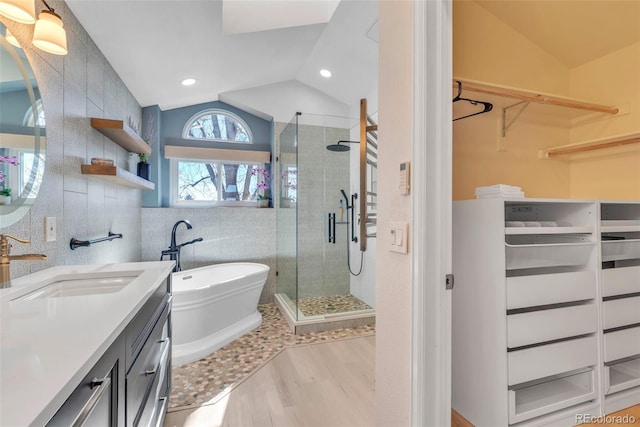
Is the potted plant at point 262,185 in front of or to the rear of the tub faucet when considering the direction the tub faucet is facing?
in front

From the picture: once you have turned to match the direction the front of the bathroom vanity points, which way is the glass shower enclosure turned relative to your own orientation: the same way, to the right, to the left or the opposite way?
to the right

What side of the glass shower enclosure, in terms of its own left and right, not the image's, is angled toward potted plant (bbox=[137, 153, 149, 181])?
right

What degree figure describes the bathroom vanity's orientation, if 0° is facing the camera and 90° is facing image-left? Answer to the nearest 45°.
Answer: approximately 315°

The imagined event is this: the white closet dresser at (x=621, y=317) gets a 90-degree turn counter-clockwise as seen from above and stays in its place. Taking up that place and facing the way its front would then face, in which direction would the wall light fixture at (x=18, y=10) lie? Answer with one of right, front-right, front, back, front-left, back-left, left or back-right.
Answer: back

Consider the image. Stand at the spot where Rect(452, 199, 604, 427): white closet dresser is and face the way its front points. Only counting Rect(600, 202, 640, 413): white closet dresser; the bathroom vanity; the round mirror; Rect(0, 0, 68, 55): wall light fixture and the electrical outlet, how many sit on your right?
4

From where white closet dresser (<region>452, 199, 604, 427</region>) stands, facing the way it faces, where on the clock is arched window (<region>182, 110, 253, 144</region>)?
The arched window is roughly at 5 o'clock from the white closet dresser.

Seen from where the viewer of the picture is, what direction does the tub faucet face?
facing to the right of the viewer

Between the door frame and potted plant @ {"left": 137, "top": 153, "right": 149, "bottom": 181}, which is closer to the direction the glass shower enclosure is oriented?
the door frame

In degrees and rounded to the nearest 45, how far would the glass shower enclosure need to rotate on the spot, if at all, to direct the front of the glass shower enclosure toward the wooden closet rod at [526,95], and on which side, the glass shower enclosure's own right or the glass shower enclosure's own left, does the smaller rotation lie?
approximately 45° to the glass shower enclosure's own left

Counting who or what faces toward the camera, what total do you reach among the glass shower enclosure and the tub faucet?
1

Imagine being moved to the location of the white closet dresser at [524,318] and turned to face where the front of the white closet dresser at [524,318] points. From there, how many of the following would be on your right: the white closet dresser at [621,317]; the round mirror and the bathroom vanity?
2

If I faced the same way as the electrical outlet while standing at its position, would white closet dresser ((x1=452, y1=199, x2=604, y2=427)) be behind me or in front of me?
in front

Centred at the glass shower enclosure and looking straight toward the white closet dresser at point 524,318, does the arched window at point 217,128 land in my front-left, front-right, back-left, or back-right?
back-right

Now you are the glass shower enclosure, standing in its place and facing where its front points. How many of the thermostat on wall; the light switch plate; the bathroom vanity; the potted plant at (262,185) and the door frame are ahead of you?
4

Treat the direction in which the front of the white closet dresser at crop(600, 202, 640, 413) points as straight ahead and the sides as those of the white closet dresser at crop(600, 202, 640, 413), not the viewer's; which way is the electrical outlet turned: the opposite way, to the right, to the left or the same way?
to the left
